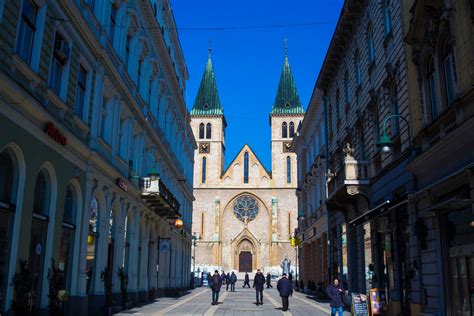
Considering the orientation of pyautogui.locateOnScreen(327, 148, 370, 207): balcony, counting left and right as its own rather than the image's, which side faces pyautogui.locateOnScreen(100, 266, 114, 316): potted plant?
front

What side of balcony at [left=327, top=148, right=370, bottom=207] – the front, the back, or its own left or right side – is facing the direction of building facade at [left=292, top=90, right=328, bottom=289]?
right

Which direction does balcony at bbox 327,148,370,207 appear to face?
to the viewer's left

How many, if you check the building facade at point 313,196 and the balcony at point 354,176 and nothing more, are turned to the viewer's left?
2

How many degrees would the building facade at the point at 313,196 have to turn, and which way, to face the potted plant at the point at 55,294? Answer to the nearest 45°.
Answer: approximately 90° to its left

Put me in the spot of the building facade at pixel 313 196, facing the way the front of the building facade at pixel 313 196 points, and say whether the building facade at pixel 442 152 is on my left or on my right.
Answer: on my left

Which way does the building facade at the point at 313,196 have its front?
to the viewer's left

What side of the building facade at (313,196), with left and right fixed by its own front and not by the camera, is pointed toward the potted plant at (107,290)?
left

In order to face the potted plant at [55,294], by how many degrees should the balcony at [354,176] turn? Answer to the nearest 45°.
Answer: approximately 45° to its left
